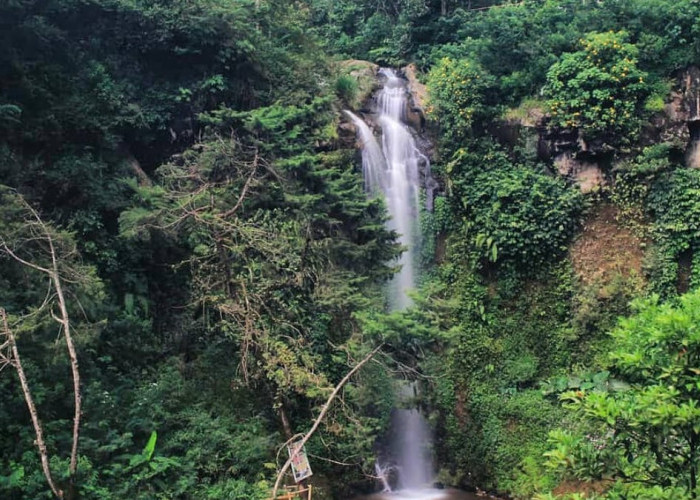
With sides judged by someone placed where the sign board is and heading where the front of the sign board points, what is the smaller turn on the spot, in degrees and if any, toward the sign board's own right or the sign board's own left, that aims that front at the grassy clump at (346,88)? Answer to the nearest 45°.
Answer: approximately 180°

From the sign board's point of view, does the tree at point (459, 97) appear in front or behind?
behind

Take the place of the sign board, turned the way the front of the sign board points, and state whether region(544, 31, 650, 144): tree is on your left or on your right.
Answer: on your left

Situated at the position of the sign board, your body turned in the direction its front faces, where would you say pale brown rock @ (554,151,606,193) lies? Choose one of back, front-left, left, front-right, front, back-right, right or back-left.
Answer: back-left

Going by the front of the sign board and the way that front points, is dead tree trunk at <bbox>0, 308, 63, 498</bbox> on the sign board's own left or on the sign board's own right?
on the sign board's own right

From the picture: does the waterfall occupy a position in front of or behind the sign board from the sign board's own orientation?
behind

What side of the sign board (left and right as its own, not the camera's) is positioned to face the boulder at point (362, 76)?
back

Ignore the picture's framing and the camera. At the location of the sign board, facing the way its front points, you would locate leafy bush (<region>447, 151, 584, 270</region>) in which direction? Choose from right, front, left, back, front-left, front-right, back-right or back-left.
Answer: back-left

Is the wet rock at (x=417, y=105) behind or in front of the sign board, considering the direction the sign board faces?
behind
